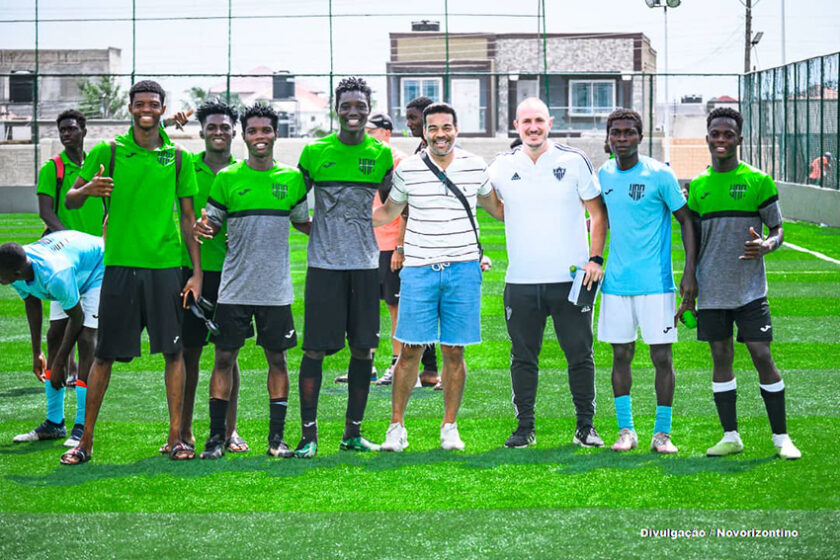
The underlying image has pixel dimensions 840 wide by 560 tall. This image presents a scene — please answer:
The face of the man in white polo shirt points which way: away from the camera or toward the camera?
toward the camera

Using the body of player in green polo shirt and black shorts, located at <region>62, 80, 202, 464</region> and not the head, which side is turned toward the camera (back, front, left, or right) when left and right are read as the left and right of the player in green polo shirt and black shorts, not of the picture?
front

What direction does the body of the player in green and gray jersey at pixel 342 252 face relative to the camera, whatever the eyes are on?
toward the camera

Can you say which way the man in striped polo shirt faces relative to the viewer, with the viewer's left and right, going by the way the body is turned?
facing the viewer

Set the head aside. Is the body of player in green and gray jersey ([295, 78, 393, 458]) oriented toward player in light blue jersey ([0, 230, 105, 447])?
no

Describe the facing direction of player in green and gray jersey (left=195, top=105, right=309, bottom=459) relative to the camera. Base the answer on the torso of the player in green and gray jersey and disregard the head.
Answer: toward the camera

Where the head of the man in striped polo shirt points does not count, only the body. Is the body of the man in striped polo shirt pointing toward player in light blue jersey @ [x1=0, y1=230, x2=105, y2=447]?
no

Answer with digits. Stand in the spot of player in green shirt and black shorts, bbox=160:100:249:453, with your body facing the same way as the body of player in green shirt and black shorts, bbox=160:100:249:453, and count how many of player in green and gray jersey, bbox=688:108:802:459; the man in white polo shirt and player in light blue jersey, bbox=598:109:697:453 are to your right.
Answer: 0

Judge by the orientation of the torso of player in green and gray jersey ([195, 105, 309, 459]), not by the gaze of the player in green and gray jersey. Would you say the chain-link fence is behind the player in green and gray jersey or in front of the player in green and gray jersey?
behind

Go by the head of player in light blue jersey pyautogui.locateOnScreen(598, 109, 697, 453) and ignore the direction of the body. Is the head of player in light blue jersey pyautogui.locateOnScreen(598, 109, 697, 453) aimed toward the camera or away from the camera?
toward the camera

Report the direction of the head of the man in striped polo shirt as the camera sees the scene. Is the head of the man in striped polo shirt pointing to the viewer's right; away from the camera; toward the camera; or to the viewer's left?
toward the camera

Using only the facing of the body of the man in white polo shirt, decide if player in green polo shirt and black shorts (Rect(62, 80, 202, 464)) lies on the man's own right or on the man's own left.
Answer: on the man's own right

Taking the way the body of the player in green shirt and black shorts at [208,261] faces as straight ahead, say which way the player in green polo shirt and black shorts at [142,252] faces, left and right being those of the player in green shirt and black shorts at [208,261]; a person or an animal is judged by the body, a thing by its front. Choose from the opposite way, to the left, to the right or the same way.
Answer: the same way

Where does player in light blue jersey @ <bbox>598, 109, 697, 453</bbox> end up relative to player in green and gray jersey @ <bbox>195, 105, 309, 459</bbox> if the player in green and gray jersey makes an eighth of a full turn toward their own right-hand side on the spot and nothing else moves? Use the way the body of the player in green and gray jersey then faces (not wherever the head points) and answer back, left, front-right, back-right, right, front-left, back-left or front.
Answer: back-left

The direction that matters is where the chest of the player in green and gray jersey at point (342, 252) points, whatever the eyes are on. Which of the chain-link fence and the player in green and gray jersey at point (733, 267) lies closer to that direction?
the player in green and gray jersey at point (733, 267)

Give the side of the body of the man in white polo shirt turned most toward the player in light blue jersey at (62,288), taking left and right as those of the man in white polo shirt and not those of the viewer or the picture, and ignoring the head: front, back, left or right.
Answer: right
